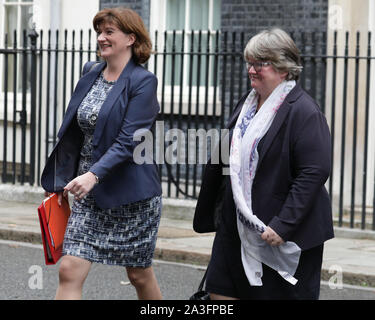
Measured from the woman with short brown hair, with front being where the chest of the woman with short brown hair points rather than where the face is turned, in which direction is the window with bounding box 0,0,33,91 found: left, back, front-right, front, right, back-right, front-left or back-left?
back-right

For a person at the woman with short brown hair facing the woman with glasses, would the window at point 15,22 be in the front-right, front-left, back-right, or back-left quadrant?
back-left

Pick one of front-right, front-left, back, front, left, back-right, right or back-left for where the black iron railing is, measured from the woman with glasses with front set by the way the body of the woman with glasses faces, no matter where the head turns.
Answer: back-right

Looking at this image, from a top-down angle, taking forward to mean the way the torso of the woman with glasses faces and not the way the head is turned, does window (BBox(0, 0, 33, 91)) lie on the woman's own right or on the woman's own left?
on the woman's own right

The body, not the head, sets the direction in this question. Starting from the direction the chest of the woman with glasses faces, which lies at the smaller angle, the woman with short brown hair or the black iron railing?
the woman with short brown hair

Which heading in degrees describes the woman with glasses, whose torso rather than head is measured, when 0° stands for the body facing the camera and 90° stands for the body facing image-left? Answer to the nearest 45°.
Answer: approximately 45°

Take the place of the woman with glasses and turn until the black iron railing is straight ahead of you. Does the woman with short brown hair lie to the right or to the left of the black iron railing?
left

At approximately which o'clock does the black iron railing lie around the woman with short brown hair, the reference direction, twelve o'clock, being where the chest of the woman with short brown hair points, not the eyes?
The black iron railing is roughly at 5 o'clock from the woman with short brown hair.

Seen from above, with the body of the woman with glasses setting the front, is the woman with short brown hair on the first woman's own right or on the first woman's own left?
on the first woman's own right

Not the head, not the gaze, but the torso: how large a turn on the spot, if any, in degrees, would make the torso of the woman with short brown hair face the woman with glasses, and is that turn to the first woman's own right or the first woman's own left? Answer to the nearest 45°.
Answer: approximately 90° to the first woman's own left

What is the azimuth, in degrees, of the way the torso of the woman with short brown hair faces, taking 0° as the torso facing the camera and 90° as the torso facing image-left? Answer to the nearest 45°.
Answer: approximately 45°
